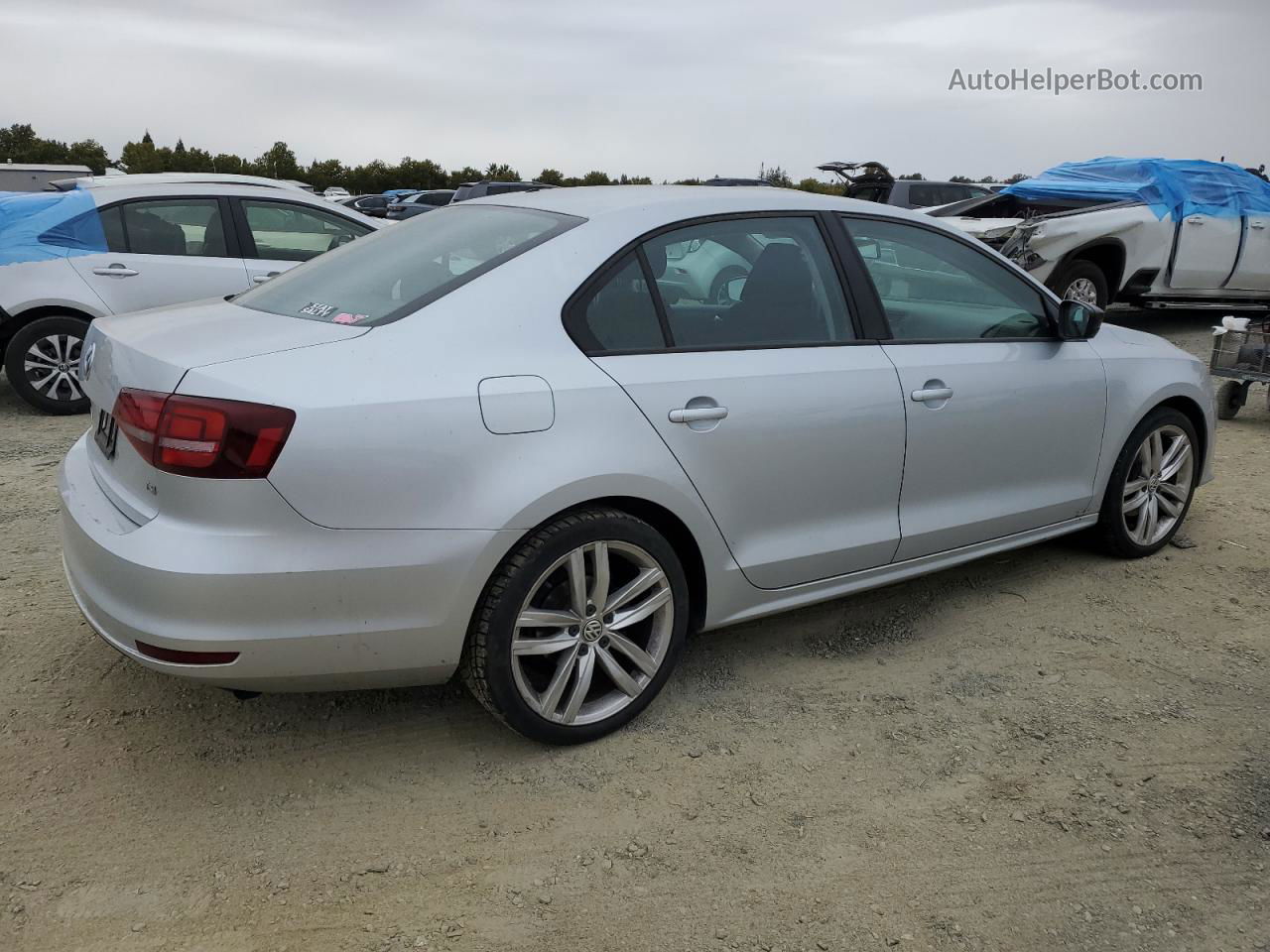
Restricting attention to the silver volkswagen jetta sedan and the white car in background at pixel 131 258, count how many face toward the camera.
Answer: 0

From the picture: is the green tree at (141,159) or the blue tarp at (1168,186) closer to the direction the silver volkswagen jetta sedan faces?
the blue tarp

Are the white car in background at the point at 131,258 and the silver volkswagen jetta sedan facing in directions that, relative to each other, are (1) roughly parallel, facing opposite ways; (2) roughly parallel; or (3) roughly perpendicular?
roughly parallel

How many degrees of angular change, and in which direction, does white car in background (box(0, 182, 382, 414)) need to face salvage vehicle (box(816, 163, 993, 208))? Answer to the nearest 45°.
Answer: approximately 45° to its left

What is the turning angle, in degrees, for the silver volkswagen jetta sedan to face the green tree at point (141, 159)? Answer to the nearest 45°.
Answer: approximately 90° to its left

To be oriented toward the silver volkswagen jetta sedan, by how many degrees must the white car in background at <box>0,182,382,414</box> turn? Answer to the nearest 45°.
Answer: approximately 90° to its right

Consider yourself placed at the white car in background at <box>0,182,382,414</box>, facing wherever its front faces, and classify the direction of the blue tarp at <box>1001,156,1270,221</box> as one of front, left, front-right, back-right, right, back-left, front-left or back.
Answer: front

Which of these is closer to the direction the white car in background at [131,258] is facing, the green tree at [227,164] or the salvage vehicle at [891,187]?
the salvage vehicle

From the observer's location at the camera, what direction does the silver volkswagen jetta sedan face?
facing away from the viewer and to the right of the viewer

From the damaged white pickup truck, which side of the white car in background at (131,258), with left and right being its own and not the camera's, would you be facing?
front

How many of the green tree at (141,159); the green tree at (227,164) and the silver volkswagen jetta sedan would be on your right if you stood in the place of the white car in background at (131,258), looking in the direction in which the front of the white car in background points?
1

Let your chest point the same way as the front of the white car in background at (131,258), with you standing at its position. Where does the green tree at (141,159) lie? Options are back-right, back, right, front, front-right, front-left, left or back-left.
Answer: left

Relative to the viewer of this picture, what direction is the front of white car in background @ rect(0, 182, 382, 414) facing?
facing to the right of the viewer

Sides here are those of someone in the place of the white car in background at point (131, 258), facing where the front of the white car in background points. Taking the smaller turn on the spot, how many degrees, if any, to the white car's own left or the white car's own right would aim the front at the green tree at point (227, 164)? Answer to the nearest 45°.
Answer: approximately 90° to the white car's own left

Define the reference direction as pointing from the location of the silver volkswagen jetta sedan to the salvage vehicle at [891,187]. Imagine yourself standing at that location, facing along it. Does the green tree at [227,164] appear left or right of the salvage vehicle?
left
